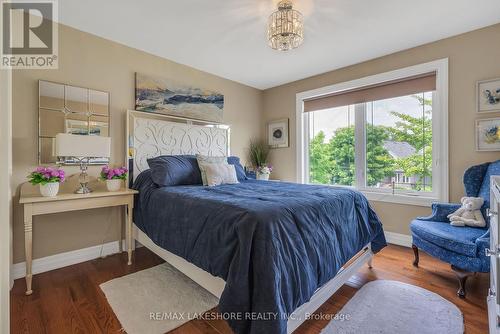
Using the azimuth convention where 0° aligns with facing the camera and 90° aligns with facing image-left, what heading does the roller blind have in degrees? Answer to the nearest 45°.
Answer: approximately 45°

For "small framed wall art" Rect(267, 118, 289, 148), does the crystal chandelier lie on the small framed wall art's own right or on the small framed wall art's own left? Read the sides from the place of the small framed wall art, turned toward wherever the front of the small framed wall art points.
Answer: on the small framed wall art's own left

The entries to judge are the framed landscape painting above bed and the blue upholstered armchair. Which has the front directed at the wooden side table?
the blue upholstered armchair

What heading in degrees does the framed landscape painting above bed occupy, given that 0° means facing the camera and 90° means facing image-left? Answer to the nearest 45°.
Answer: approximately 315°

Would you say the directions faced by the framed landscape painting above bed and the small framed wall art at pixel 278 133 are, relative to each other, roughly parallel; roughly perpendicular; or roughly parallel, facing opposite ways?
roughly perpendicular

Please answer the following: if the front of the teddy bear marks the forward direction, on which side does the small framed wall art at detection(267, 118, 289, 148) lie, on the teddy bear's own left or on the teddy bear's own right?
on the teddy bear's own right

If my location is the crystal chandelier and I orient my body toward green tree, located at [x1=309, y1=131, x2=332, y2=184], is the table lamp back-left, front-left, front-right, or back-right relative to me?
back-left

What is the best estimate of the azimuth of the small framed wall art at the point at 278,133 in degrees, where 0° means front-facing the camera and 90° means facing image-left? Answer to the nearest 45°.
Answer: approximately 45°

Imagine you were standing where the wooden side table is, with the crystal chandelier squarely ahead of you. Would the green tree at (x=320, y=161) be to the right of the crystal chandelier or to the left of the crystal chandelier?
left
